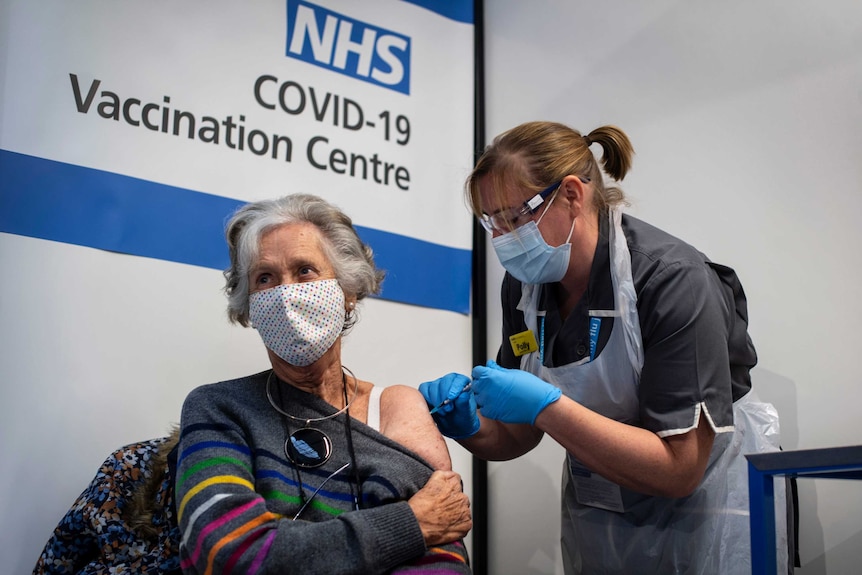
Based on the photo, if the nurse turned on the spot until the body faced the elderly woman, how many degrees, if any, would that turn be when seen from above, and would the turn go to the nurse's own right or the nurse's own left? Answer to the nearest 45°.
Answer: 0° — they already face them

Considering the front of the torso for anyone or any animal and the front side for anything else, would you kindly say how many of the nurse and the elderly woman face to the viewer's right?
0

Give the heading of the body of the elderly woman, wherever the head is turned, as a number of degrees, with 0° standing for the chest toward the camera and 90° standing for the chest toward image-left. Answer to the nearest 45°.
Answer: approximately 0°

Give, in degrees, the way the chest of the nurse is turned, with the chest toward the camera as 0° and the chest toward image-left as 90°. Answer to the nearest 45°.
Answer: approximately 45°

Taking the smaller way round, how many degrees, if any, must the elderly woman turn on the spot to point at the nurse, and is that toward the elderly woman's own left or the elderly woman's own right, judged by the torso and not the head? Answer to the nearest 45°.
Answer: approximately 90° to the elderly woman's own left
